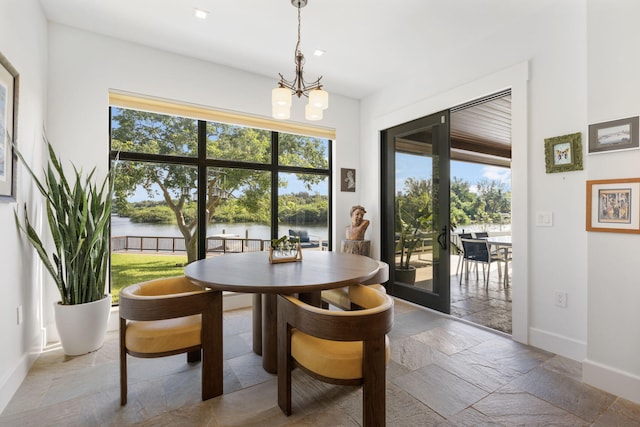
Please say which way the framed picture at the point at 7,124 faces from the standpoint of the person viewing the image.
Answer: facing to the right of the viewer

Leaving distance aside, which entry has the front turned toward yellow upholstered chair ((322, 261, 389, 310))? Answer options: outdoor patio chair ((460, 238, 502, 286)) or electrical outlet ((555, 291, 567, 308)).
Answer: the electrical outlet

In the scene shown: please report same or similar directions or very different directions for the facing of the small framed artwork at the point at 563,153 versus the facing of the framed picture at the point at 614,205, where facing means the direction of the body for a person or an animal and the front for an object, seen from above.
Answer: same or similar directions

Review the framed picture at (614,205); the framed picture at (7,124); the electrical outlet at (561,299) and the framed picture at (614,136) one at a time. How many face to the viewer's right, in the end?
1

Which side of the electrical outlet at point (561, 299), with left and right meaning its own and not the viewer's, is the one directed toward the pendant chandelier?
front

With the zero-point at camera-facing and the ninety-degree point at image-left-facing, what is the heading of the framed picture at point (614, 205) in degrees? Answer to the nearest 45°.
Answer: approximately 45°

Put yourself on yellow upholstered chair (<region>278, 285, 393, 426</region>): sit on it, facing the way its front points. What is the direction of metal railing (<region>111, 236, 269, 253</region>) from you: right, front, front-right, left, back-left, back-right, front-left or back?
front

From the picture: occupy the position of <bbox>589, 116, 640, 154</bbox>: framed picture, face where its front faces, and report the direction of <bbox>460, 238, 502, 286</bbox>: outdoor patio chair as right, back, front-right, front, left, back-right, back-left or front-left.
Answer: right

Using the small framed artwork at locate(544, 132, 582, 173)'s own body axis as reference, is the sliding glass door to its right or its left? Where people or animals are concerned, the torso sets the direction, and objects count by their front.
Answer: on its right

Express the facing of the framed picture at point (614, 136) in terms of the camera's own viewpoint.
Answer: facing the viewer and to the left of the viewer

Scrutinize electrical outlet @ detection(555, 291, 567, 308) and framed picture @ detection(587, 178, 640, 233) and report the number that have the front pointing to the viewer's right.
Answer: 0

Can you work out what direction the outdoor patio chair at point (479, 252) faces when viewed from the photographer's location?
facing away from the viewer and to the right of the viewer

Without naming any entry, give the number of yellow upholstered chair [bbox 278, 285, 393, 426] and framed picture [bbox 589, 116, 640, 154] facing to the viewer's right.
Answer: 0

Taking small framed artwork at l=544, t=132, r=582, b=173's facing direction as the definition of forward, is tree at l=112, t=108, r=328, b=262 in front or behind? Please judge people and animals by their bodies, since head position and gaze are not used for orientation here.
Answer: in front

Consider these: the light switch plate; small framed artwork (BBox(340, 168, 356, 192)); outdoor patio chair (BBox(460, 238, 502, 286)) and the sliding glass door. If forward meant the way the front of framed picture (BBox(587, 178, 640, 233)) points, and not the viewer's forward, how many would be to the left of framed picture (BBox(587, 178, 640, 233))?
0

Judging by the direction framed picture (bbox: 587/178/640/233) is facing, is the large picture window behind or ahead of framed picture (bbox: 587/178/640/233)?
ahead
